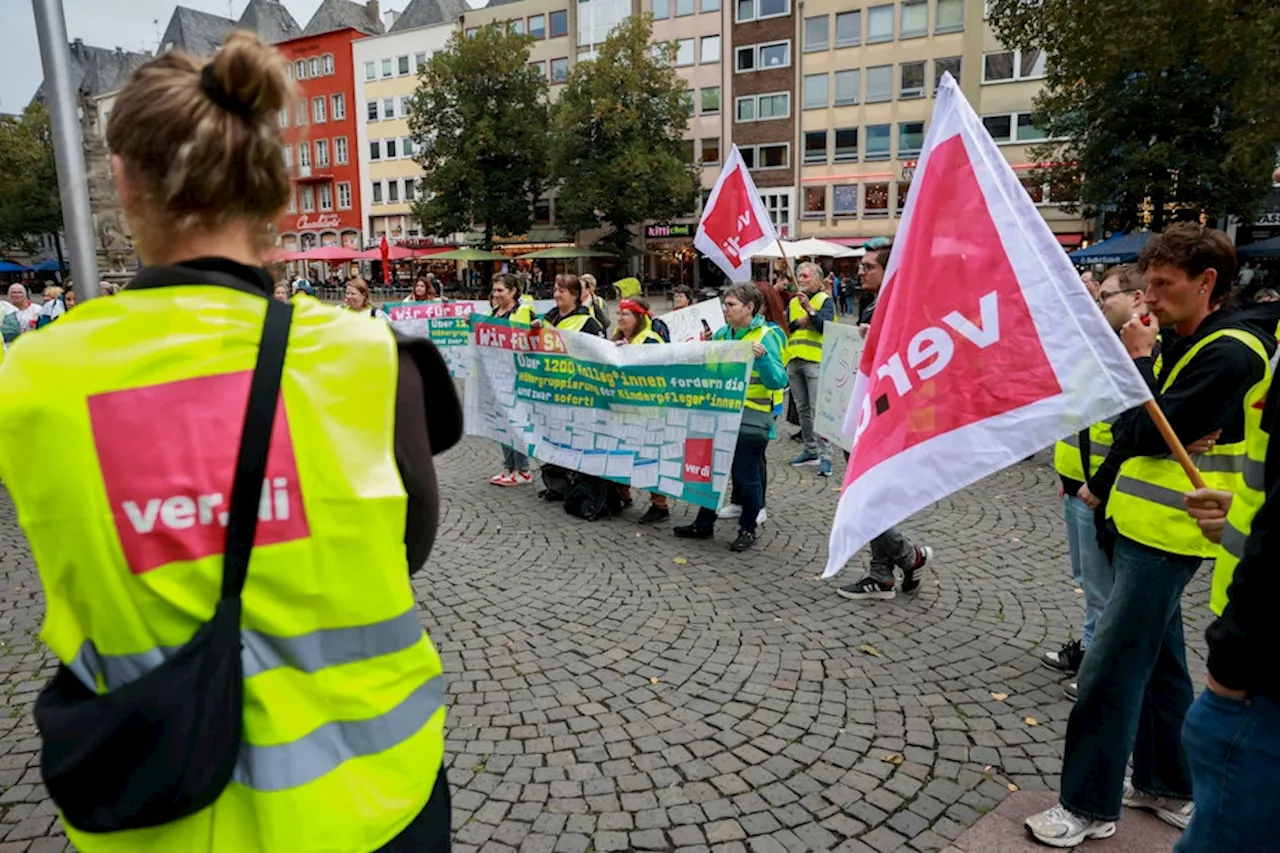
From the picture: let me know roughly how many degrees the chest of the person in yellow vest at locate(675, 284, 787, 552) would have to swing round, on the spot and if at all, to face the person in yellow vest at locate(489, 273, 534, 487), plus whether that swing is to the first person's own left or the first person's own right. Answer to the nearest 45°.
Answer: approximately 90° to the first person's own right

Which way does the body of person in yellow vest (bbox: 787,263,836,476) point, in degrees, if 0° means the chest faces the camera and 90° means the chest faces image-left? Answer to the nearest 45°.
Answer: approximately 45°

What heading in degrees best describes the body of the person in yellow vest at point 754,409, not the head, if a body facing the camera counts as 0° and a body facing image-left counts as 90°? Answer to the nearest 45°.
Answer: approximately 45°

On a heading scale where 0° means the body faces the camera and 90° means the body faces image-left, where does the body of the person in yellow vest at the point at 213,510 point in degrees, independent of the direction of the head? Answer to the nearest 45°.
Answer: approximately 180°

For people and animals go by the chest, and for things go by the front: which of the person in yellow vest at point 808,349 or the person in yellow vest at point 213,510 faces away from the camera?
the person in yellow vest at point 213,510

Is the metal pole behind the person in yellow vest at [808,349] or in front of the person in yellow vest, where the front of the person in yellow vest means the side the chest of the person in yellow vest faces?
in front

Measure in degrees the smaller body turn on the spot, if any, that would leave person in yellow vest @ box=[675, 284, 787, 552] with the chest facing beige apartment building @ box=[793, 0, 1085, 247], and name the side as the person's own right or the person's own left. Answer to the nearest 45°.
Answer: approximately 135° to the person's own right

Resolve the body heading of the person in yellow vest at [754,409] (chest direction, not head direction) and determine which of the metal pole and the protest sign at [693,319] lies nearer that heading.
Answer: the metal pole

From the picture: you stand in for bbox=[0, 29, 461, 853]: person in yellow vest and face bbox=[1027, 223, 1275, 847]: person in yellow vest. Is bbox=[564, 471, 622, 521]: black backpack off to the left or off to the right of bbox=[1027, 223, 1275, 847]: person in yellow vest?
left

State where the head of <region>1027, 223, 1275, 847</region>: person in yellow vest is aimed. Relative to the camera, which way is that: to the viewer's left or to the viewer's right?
to the viewer's left

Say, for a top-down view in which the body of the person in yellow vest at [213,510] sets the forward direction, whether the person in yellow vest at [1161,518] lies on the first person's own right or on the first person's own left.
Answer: on the first person's own right

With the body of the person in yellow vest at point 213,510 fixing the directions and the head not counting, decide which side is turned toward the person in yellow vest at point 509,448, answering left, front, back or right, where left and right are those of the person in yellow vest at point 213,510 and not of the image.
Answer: front

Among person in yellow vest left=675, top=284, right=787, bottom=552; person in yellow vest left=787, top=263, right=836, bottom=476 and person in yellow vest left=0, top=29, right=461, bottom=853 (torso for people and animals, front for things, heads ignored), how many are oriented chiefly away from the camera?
1
